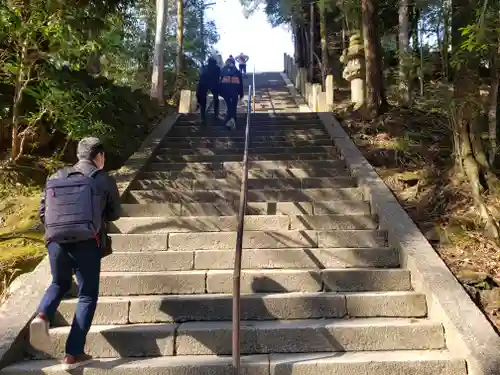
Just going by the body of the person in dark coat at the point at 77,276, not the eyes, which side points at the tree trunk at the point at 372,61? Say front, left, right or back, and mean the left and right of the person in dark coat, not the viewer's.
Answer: front

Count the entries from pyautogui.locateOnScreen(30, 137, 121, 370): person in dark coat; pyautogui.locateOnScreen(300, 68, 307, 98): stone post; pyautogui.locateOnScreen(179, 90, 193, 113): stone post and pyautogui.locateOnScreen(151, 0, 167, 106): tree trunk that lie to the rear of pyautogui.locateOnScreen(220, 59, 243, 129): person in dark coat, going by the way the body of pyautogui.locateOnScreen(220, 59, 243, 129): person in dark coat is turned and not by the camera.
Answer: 1

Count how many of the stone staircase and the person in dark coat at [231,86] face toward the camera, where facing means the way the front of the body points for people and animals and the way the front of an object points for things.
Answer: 1

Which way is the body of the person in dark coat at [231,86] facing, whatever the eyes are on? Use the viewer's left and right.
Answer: facing away from the viewer

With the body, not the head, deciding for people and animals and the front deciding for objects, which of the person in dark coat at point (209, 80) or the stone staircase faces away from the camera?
the person in dark coat

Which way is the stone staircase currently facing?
toward the camera

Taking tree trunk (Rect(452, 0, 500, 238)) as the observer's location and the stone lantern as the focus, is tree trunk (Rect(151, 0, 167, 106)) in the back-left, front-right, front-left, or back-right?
front-left

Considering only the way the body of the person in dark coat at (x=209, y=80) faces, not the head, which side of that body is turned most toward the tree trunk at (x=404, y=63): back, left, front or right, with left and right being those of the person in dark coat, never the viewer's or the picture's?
right

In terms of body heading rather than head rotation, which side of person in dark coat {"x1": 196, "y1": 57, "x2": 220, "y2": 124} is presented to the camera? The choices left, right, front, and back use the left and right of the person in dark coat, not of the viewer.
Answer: back

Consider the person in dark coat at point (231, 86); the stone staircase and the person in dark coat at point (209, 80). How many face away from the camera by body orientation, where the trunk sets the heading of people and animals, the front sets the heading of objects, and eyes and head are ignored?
2

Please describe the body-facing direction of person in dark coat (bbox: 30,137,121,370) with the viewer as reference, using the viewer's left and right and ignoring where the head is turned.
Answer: facing away from the viewer and to the right of the viewer
